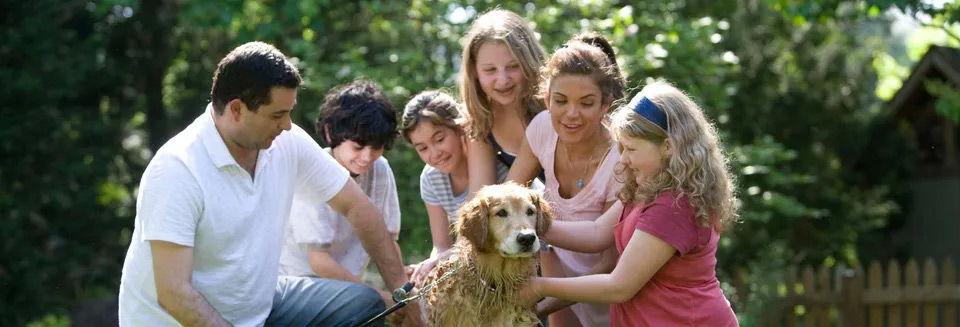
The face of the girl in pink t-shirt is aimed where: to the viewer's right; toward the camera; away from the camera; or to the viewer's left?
to the viewer's left

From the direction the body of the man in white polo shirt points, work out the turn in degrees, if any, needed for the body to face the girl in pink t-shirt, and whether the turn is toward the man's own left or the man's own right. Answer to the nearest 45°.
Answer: approximately 45° to the man's own left

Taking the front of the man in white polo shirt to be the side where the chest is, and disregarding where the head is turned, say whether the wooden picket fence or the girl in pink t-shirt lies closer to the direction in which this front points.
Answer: the girl in pink t-shirt

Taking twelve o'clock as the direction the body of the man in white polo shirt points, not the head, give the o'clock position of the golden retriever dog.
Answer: The golden retriever dog is roughly at 11 o'clock from the man in white polo shirt.

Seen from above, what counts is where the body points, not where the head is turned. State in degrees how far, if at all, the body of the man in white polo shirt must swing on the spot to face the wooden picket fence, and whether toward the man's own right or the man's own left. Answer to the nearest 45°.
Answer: approximately 90° to the man's own left

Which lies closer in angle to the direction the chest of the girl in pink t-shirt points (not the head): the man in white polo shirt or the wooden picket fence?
the man in white polo shirt

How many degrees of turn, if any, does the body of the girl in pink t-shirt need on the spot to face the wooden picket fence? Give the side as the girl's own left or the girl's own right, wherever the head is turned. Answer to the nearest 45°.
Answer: approximately 90° to the girl's own right

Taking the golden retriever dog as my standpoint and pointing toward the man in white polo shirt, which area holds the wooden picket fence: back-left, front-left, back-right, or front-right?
back-right

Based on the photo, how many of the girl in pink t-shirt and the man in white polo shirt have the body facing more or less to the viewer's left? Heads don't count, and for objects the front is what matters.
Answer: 1

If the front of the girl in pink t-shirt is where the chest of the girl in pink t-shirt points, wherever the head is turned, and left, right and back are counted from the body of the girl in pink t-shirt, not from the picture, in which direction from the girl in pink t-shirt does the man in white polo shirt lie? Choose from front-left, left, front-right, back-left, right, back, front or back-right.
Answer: front

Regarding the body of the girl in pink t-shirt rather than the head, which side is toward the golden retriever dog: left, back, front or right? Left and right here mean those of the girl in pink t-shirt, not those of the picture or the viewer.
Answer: front

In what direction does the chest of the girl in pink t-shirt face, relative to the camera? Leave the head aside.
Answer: to the viewer's left

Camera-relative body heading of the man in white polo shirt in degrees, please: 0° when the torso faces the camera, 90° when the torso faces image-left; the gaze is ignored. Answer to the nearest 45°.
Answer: approximately 315°

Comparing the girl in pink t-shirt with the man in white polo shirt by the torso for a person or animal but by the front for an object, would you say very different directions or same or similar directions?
very different directions
